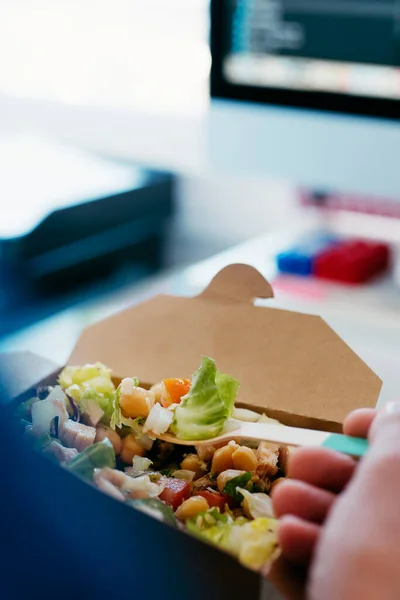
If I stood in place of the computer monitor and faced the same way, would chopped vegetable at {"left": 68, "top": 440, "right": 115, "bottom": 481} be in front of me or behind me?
in front

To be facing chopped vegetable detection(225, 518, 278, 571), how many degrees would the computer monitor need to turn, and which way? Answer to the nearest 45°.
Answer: approximately 45° to its left

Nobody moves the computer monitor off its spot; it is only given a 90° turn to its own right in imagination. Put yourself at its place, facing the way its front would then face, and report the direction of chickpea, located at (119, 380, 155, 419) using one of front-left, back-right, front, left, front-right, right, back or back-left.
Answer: back-left

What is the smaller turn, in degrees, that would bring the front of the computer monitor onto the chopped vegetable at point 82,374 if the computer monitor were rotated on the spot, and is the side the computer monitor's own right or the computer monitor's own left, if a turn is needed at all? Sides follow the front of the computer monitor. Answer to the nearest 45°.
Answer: approximately 45° to the computer monitor's own left

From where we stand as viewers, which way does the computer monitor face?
facing the viewer and to the left of the viewer

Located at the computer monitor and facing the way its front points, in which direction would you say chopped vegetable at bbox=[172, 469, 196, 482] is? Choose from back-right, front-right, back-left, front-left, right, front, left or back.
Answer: front-left

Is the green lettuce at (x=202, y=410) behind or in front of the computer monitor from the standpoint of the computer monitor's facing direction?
in front

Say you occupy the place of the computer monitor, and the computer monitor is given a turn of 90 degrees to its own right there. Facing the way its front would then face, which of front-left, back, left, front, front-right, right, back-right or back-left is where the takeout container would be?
back-left

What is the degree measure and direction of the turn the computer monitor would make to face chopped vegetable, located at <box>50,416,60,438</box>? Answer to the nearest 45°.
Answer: approximately 45° to its left

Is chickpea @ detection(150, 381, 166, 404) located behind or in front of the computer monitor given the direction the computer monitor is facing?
in front
